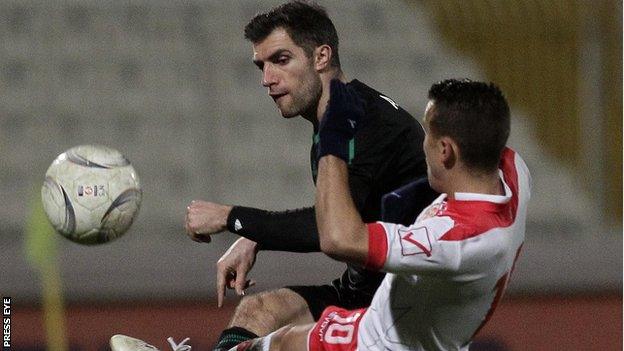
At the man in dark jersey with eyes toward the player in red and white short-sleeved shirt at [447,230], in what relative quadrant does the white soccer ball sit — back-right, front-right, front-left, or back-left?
back-right

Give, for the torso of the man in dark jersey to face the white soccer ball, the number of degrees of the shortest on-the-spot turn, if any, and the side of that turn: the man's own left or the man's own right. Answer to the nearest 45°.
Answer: approximately 45° to the man's own right

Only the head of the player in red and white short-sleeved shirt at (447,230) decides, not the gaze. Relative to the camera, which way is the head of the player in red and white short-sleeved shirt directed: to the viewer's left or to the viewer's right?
to the viewer's left

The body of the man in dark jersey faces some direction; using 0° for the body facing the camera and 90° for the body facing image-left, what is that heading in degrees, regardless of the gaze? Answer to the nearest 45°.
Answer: approximately 45°

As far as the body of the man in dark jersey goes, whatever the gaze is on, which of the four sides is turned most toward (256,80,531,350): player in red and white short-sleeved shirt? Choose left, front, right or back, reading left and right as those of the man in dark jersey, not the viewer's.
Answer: left
